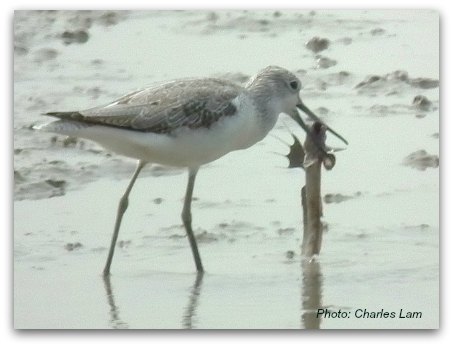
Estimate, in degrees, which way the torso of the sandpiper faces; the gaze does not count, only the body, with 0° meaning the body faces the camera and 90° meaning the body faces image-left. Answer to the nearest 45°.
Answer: approximately 270°
